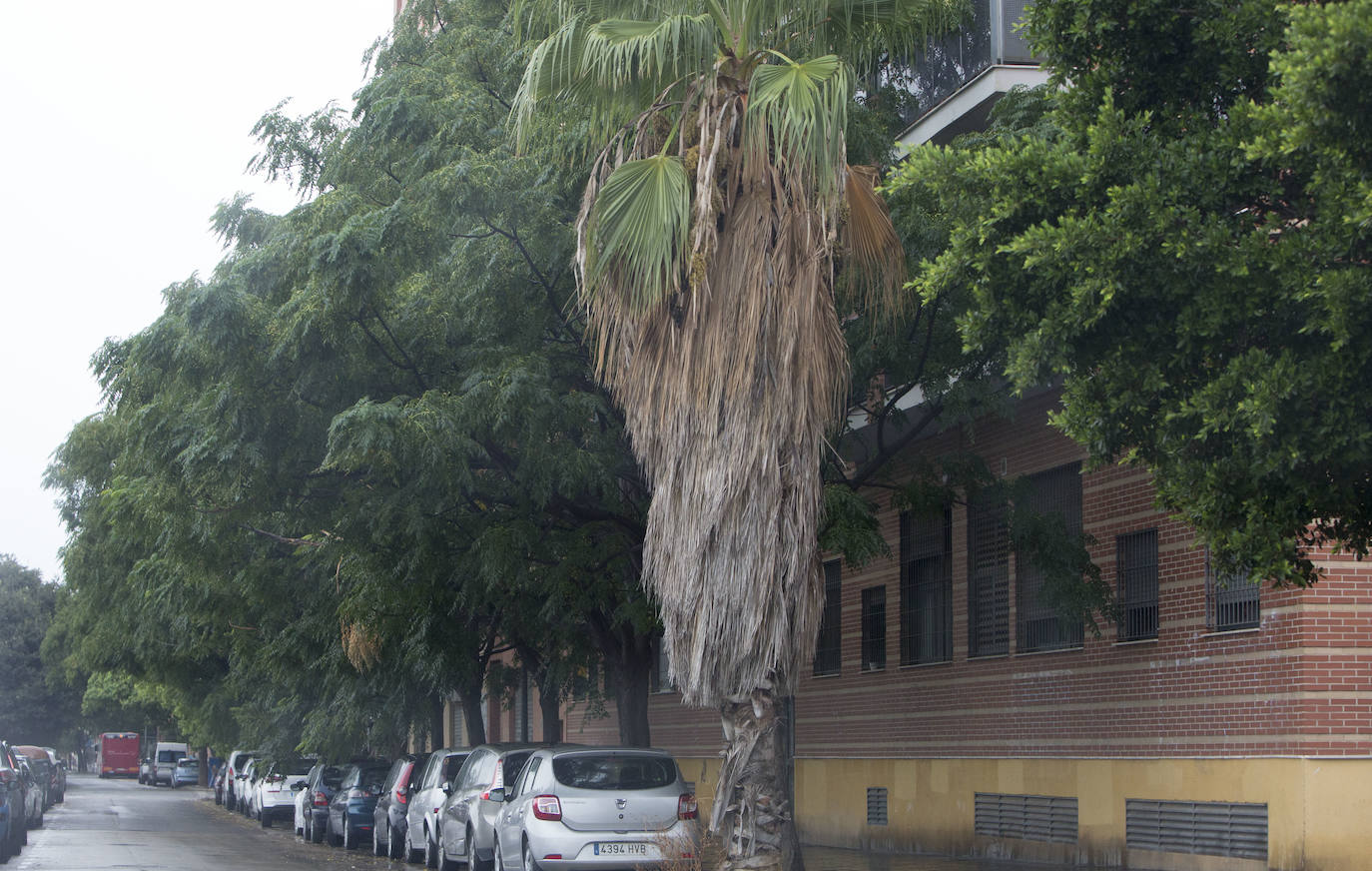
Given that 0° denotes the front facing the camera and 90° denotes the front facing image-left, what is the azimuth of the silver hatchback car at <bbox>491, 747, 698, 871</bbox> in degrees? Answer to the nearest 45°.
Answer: approximately 180°

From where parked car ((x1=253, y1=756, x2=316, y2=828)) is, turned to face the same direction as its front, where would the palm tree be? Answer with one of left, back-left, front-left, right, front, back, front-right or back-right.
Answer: back-right

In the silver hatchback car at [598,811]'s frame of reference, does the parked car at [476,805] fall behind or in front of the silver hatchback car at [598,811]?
in front

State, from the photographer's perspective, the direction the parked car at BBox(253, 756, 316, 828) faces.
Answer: facing away from the viewer and to the right of the viewer

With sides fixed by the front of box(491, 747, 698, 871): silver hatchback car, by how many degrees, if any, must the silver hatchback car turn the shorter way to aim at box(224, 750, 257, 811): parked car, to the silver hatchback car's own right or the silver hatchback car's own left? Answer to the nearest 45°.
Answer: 0° — it already faces it

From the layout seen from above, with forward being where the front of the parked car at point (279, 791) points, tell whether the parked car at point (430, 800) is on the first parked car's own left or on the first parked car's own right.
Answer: on the first parked car's own right

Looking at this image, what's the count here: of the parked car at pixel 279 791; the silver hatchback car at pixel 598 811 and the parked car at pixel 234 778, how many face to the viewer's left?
0

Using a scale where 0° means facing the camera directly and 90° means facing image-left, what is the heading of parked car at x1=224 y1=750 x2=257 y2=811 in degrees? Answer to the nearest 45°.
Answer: approximately 225°

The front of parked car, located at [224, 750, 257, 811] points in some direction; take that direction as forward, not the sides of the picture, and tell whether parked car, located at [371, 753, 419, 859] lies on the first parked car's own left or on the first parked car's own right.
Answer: on the first parked car's own right

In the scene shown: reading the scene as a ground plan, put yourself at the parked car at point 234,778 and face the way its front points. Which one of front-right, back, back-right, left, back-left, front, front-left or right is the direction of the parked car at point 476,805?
back-right

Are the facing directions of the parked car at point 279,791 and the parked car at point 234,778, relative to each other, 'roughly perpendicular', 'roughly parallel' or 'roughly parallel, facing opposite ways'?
roughly parallel

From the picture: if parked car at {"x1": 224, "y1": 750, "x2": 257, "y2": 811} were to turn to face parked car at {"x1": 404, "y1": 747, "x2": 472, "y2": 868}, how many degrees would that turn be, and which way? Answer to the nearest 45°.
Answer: approximately 135° to its right

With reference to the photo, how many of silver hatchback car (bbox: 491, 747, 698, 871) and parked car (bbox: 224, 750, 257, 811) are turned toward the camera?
0

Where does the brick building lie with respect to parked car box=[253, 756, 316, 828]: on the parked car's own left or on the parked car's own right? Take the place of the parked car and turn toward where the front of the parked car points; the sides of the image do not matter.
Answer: on the parked car's own right

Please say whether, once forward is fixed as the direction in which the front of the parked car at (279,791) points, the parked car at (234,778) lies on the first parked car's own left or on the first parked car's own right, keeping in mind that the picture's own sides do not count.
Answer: on the first parked car's own left
